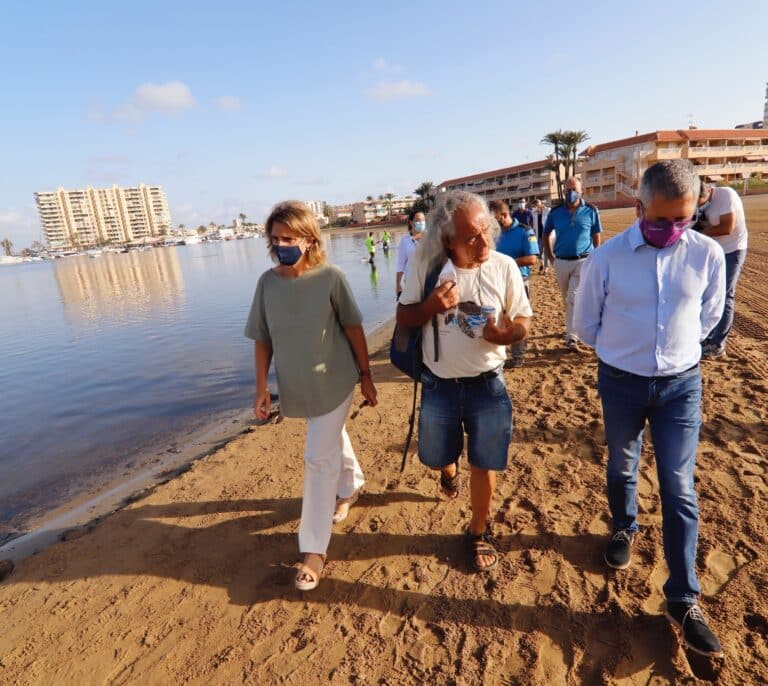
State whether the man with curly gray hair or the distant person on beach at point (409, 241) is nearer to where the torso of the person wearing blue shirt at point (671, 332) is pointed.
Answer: the man with curly gray hair

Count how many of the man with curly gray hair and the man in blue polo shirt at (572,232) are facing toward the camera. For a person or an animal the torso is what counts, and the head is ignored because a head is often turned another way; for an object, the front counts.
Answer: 2

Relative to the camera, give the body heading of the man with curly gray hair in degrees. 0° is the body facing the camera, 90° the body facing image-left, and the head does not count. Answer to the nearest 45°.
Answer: approximately 0°

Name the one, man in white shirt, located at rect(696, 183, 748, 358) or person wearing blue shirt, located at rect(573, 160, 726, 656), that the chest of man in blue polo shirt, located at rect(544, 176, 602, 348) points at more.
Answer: the person wearing blue shirt

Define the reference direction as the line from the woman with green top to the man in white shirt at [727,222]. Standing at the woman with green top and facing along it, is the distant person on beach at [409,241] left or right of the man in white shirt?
left

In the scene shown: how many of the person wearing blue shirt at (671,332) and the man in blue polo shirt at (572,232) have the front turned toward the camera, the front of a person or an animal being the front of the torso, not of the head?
2
